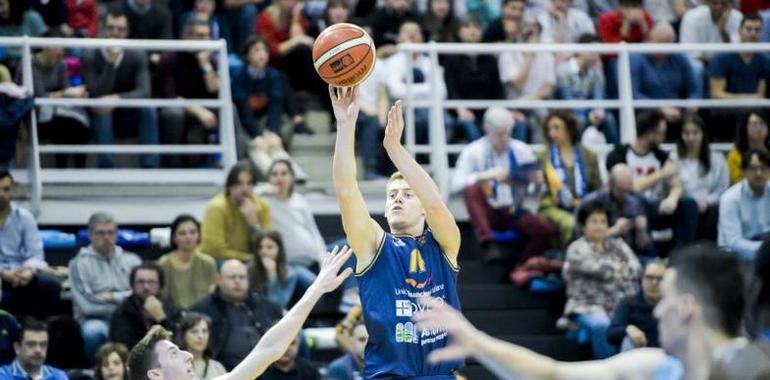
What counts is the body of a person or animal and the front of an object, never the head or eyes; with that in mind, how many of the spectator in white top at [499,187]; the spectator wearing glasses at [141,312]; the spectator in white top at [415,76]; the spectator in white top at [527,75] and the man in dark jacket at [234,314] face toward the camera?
5

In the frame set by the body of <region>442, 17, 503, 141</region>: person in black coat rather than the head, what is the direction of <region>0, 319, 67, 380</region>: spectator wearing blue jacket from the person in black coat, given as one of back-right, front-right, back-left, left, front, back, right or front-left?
front-right

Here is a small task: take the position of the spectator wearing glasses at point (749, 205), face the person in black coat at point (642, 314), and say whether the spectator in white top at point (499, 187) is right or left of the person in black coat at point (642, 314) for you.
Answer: right

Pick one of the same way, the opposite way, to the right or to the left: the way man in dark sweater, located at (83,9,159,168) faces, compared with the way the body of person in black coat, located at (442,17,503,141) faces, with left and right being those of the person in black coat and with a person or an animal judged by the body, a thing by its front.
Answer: the same way

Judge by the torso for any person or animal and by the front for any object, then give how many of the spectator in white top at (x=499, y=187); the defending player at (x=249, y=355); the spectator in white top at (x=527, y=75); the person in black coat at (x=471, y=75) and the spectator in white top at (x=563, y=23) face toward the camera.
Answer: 4

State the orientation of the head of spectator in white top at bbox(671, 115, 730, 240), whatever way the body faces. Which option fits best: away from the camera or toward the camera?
toward the camera

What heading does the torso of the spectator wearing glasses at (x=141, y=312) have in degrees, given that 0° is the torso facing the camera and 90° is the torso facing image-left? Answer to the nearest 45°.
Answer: approximately 0°

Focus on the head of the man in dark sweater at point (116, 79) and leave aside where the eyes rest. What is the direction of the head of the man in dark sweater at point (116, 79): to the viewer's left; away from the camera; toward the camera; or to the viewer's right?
toward the camera

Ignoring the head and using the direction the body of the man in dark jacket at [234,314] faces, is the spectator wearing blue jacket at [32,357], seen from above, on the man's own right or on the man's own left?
on the man's own right

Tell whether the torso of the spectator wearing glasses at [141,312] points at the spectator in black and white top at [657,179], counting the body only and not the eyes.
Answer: no

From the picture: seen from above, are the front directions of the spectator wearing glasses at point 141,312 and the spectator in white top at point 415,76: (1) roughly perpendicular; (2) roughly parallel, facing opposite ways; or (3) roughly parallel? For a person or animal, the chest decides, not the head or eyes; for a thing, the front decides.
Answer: roughly parallel

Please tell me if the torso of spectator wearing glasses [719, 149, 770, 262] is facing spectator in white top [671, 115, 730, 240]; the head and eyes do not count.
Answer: no

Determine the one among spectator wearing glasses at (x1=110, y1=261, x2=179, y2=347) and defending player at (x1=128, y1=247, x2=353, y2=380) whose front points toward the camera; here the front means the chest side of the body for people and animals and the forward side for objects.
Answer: the spectator wearing glasses

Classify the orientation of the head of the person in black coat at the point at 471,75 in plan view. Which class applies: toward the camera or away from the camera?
toward the camera

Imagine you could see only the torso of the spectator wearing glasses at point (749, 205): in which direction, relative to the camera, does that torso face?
toward the camera

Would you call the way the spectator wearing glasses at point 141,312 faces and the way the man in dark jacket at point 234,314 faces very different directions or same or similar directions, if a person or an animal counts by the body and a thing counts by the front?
same or similar directions

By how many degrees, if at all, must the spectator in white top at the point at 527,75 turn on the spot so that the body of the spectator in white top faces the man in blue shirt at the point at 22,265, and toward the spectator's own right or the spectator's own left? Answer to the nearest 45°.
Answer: approximately 45° to the spectator's own right

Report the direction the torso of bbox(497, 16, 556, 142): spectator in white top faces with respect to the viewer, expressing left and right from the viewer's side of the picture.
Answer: facing the viewer

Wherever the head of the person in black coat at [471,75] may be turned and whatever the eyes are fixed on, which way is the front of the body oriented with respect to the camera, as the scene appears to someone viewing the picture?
toward the camera

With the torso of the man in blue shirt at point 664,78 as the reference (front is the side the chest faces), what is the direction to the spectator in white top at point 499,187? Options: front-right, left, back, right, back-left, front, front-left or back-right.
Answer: front-right
